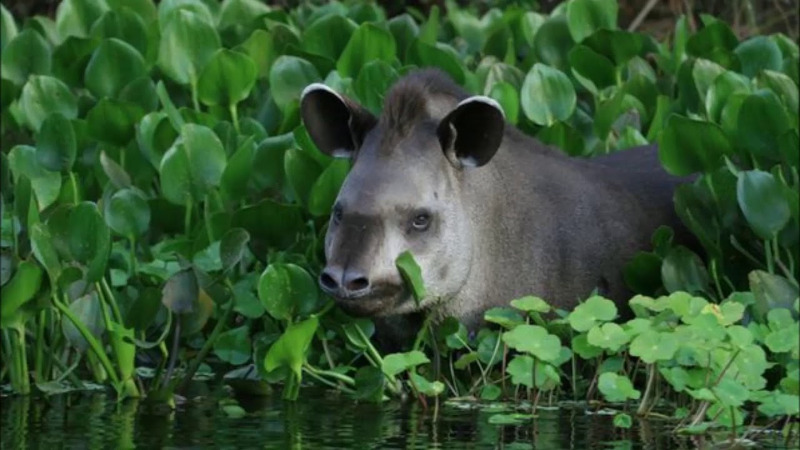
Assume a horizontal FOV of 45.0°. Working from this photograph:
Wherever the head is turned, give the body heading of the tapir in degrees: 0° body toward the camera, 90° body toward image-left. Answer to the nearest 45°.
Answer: approximately 45°
